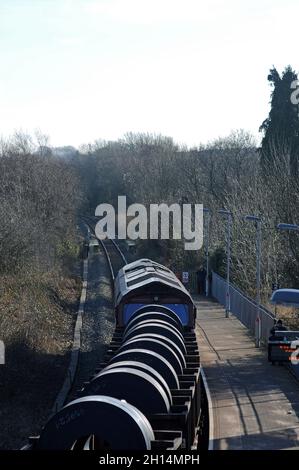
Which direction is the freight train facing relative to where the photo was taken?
away from the camera

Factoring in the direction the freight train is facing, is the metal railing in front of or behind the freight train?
in front
